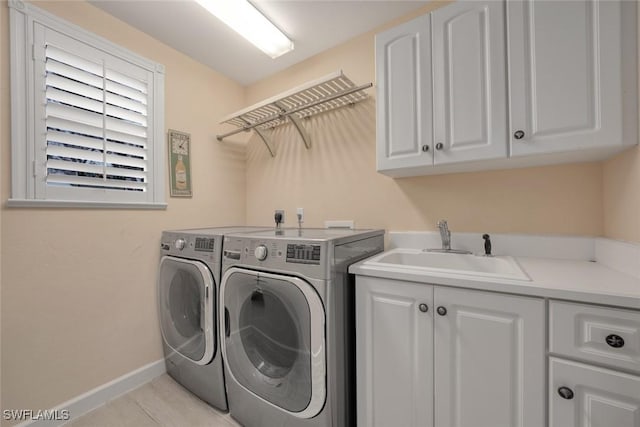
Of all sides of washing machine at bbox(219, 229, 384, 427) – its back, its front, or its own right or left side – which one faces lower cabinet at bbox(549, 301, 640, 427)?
left

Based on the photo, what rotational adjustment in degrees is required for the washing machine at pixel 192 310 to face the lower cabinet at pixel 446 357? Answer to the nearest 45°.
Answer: approximately 90° to its left

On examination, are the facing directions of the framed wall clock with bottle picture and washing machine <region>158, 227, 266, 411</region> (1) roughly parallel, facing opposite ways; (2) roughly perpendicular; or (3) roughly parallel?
roughly perpendicular

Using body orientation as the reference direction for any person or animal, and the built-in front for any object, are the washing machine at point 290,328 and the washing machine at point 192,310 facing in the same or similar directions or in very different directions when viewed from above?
same or similar directions

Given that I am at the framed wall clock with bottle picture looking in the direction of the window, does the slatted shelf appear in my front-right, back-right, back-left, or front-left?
back-left

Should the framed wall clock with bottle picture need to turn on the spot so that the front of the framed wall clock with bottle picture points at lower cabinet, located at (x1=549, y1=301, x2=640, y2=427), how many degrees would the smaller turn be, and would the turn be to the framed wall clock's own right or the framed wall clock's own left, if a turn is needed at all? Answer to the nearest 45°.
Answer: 0° — it already faces it

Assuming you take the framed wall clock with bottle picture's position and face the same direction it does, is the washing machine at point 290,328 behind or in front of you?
in front

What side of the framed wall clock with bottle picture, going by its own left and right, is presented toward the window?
right

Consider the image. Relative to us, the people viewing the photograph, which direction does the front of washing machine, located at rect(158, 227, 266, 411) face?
facing the viewer and to the left of the viewer

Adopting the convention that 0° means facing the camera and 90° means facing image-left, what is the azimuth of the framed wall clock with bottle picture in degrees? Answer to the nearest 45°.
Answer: approximately 315°

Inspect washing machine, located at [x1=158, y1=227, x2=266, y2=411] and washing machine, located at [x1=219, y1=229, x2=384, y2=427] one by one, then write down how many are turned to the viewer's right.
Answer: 0

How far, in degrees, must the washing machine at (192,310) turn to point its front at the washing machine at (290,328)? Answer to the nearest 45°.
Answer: approximately 90° to its left

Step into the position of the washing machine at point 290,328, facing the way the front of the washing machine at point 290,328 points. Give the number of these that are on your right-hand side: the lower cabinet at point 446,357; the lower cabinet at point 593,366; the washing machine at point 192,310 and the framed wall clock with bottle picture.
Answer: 2

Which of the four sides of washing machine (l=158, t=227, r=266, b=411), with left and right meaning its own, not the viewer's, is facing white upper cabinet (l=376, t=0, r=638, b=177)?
left
